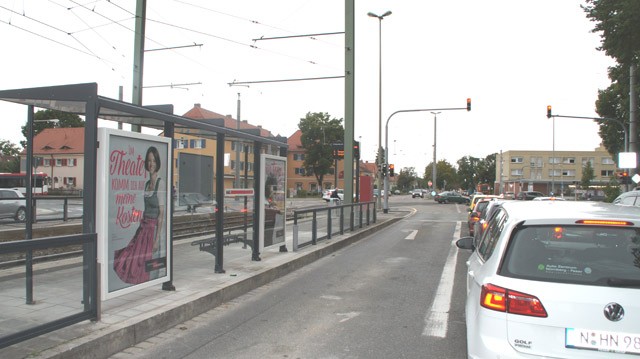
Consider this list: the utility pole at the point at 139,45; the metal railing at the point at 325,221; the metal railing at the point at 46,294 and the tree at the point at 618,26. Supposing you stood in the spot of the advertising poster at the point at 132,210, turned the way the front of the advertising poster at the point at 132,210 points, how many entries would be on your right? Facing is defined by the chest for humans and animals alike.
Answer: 1

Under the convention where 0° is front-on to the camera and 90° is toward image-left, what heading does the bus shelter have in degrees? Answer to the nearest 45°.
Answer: approximately 135°

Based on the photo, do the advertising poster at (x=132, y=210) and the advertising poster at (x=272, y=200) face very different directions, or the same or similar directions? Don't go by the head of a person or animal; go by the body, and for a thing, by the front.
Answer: same or similar directions

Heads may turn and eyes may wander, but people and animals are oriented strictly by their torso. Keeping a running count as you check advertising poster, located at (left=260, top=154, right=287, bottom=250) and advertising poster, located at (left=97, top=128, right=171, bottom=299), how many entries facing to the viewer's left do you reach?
0

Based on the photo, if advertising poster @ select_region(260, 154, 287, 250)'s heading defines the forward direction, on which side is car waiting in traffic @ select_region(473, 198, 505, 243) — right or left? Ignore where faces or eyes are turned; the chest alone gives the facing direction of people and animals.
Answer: on its left

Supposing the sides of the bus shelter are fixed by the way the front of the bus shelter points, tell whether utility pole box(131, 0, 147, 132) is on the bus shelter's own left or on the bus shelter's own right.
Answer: on the bus shelter's own right

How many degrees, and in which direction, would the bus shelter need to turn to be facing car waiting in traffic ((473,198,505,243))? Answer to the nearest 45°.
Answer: approximately 135° to its right
